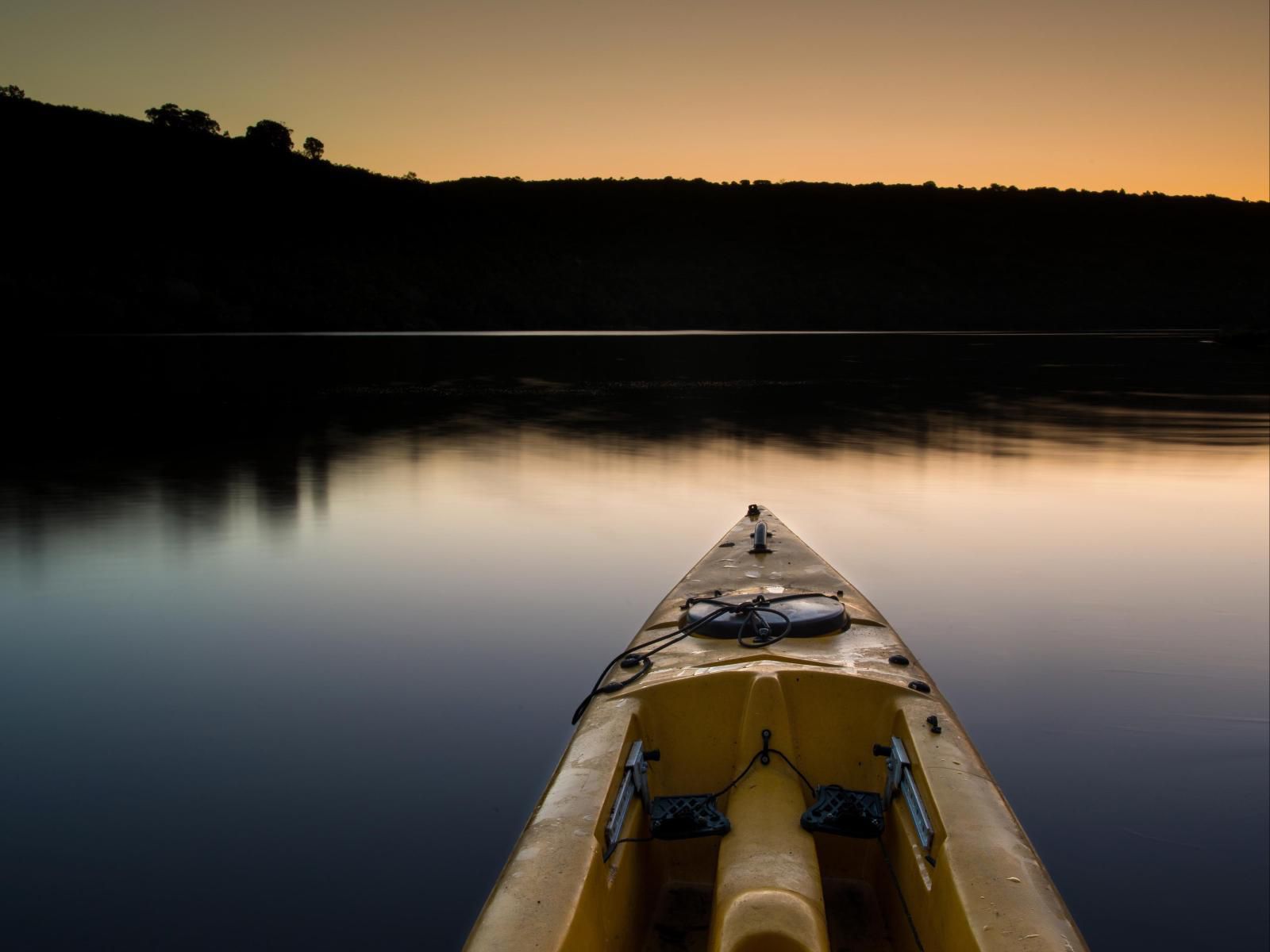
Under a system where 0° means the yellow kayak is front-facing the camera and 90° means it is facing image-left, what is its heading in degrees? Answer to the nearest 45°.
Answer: approximately 180°
